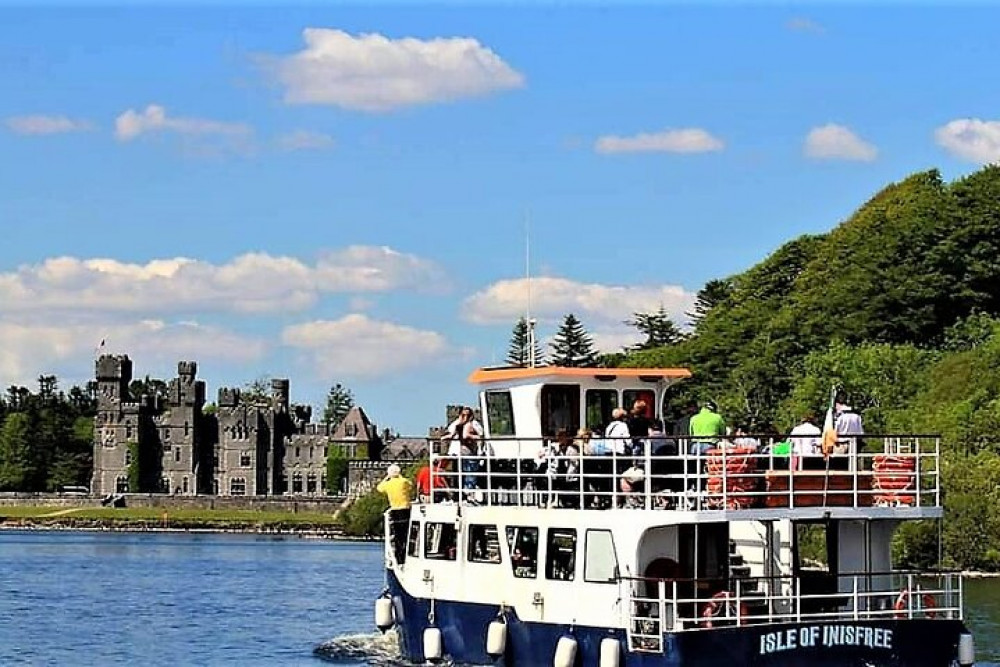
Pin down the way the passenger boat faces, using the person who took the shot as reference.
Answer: facing away from the viewer and to the left of the viewer

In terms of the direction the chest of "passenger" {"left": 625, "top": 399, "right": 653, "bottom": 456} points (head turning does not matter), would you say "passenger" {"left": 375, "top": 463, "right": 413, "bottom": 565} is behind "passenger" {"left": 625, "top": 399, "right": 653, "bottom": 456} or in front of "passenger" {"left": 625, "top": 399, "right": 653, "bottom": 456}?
in front

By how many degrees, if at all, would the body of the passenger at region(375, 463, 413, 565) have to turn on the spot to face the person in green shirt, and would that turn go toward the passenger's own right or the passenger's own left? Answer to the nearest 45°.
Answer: approximately 180°

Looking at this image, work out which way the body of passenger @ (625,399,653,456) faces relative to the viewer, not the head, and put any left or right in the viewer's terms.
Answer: facing away from the viewer

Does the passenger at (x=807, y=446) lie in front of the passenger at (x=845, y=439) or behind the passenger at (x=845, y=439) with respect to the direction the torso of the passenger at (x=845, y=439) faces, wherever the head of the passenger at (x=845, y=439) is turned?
in front

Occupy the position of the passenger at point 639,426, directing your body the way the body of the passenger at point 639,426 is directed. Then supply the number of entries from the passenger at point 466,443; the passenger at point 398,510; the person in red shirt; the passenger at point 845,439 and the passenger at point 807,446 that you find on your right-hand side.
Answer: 2
